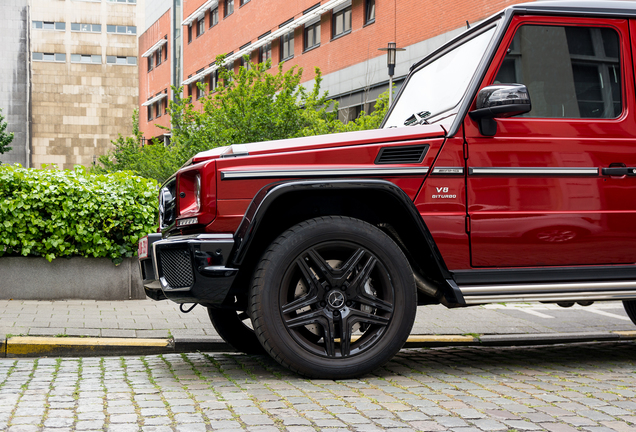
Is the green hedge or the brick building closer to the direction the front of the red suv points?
the green hedge

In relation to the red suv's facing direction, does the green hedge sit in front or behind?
in front

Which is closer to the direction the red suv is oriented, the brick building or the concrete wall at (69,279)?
the concrete wall

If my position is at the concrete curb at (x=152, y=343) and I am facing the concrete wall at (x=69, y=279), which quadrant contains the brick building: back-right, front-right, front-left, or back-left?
front-right

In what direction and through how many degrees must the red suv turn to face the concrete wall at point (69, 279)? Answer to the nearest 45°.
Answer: approximately 45° to its right

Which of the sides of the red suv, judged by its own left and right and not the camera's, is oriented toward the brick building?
right

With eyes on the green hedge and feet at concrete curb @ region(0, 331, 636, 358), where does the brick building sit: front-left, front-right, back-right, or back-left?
front-right

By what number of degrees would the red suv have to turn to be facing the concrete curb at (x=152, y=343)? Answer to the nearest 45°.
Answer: approximately 45° to its right

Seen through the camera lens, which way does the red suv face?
facing to the left of the viewer

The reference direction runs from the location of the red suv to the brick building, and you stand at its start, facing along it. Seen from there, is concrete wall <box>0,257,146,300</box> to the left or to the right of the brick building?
left
